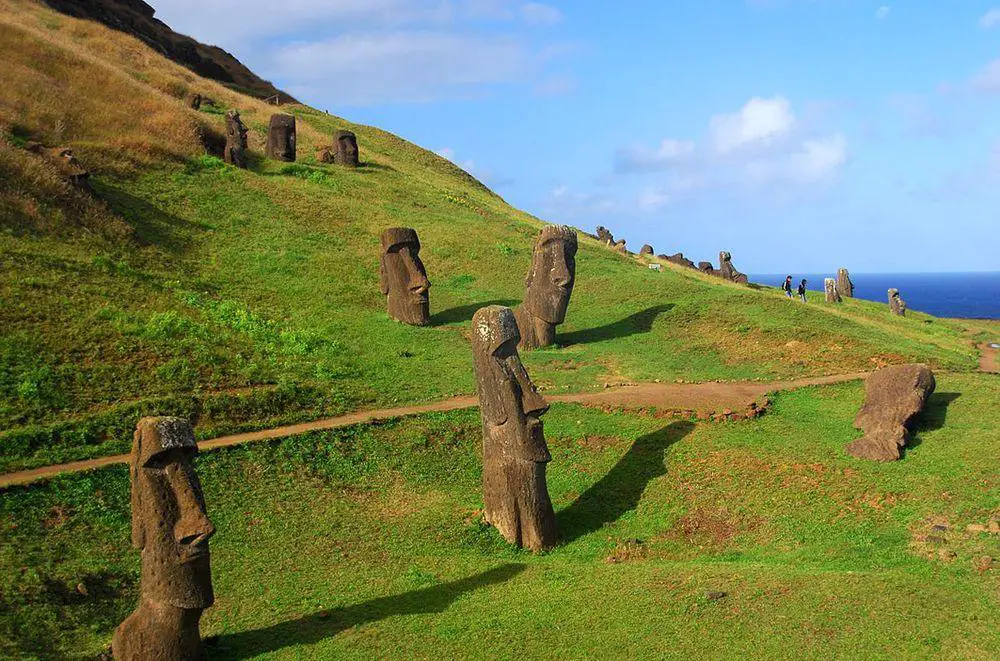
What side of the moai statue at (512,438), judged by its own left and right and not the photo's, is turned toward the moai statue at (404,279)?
left

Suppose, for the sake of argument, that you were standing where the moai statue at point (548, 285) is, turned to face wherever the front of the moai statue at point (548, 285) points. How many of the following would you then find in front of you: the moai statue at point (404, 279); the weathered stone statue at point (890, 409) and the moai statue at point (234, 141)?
1

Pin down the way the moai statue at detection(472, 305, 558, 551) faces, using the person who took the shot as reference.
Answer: facing to the right of the viewer

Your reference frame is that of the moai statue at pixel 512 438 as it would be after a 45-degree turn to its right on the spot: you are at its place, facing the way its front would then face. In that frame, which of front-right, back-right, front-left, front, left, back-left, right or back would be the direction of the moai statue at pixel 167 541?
right

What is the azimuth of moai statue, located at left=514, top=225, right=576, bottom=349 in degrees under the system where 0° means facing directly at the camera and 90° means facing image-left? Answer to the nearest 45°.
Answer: approximately 315°

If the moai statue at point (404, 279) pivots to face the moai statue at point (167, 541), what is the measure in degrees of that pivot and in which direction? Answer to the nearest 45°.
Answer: approximately 45° to its right

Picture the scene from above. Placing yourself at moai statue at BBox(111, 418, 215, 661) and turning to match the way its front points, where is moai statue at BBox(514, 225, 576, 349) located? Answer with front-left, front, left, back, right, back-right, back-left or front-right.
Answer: left

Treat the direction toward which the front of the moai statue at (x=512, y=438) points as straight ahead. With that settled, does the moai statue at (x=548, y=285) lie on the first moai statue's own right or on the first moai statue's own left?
on the first moai statue's own left

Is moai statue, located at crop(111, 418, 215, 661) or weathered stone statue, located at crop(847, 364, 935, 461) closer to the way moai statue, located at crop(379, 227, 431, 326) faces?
the weathered stone statue

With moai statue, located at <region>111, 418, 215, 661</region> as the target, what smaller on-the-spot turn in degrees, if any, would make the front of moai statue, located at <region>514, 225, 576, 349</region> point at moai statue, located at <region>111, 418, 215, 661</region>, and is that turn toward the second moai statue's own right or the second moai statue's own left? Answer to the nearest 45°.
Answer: approximately 45° to the second moai statue's own right

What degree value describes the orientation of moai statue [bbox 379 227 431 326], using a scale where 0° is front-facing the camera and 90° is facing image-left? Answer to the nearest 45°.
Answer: approximately 315°

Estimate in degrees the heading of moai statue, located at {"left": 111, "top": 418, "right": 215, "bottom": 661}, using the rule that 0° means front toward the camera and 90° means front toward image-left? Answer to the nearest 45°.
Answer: approximately 315°

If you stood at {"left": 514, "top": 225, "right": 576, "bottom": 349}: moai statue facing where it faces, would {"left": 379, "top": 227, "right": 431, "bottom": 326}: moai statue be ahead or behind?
behind
